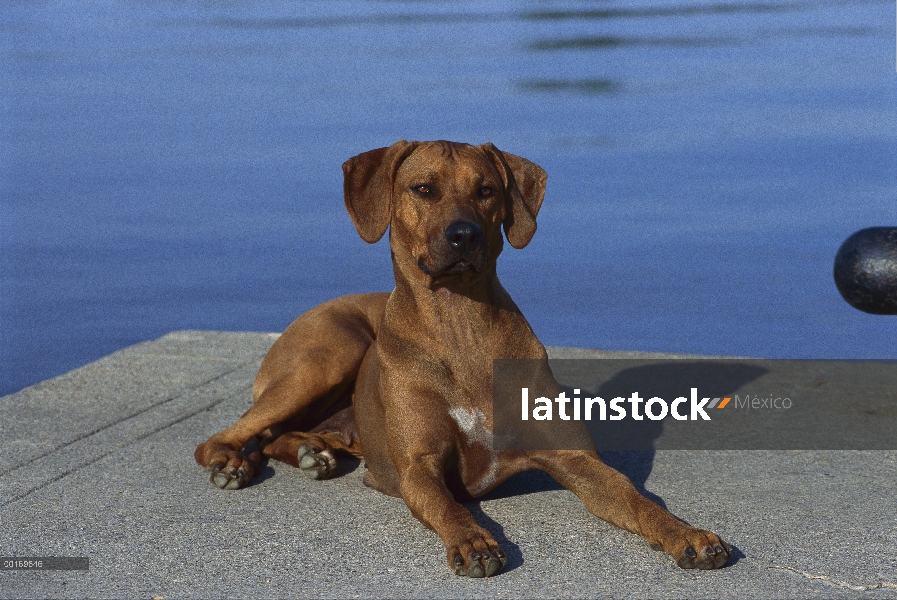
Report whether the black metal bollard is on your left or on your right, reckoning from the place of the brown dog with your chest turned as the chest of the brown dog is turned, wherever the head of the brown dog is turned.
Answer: on your left

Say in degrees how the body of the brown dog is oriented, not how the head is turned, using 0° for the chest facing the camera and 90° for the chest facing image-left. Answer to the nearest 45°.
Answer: approximately 315°
